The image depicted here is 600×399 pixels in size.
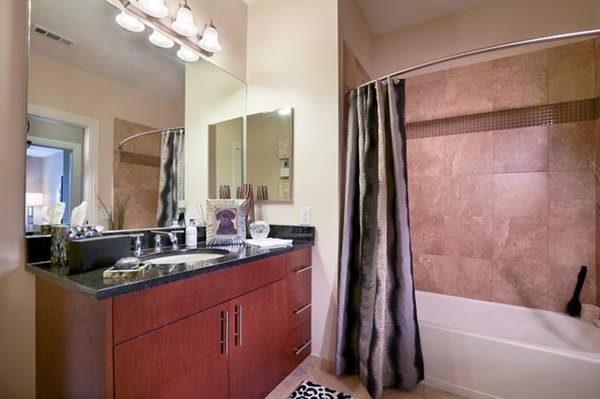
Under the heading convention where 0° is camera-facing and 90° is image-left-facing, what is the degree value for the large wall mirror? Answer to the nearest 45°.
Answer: approximately 315°

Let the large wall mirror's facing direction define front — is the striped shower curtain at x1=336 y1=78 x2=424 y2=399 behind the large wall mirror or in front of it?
in front

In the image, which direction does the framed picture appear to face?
toward the camera

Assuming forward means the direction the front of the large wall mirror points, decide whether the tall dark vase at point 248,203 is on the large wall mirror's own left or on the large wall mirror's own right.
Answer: on the large wall mirror's own left

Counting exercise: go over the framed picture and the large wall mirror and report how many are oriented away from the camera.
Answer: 0

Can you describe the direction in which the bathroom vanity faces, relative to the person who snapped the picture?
facing the viewer and to the right of the viewer

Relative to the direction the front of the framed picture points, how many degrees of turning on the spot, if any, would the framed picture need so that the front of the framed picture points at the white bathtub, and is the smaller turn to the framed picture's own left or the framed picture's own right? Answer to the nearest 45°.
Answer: approximately 90° to the framed picture's own left

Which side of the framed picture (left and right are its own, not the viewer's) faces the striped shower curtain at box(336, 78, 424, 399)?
left
